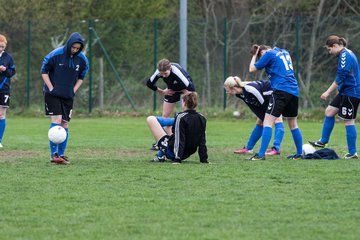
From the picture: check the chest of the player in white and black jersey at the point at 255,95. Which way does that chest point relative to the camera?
to the viewer's left

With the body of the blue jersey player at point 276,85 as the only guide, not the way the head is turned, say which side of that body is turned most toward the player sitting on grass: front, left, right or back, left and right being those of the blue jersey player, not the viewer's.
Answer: left

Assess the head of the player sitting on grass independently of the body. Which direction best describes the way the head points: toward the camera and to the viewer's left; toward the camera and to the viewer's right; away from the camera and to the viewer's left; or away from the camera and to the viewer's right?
away from the camera and to the viewer's left

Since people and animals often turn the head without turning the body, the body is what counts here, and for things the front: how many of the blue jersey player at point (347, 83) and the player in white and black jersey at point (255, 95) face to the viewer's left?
2

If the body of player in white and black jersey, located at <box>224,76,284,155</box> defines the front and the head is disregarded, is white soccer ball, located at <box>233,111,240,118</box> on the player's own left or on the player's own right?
on the player's own right

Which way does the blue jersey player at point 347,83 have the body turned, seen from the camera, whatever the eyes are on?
to the viewer's left

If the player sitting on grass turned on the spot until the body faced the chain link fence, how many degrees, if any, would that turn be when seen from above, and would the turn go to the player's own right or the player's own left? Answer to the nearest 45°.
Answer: approximately 45° to the player's own right

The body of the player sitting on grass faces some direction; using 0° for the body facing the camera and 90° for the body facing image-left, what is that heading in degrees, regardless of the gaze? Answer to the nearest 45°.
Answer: approximately 135°

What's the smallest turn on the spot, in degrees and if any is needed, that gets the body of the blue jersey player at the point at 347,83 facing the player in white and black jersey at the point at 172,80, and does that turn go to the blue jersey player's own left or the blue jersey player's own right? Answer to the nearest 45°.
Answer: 0° — they already face them

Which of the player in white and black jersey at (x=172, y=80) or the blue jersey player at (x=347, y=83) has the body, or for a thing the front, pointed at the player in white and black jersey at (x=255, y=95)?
the blue jersey player

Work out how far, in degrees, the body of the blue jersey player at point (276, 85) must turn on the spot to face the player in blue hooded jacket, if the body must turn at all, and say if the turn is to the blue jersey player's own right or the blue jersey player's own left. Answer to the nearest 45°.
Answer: approximately 45° to the blue jersey player's own left

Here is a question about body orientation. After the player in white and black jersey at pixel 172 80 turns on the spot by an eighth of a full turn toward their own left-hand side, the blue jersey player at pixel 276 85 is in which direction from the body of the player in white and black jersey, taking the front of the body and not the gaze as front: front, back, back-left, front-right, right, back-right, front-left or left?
front-left
